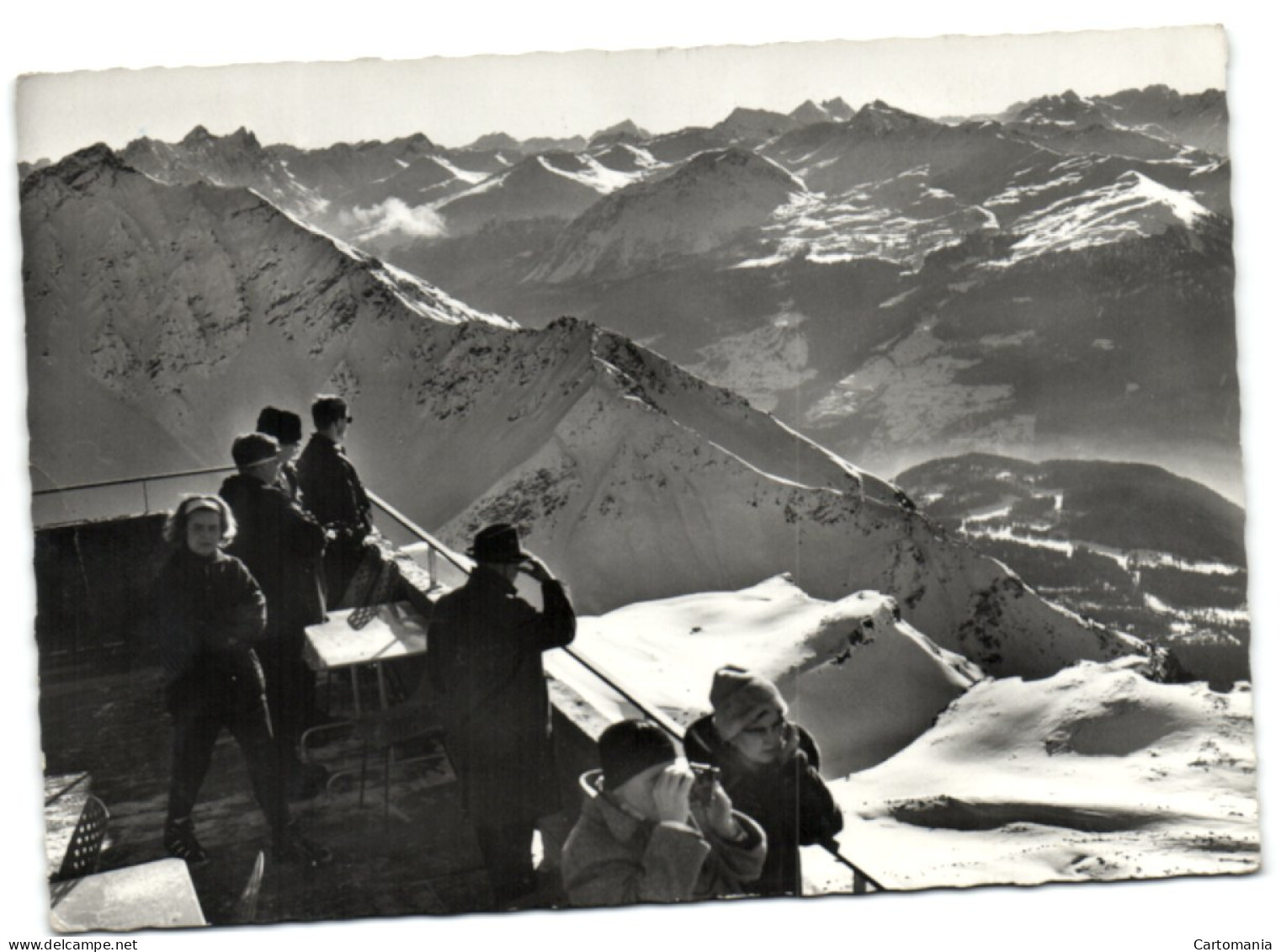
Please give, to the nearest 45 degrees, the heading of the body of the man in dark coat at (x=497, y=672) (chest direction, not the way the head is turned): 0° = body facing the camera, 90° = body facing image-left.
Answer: approximately 225°

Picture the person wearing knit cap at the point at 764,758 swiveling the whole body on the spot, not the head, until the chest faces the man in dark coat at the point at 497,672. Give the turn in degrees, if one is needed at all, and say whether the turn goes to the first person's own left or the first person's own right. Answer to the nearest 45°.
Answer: approximately 135° to the first person's own right
